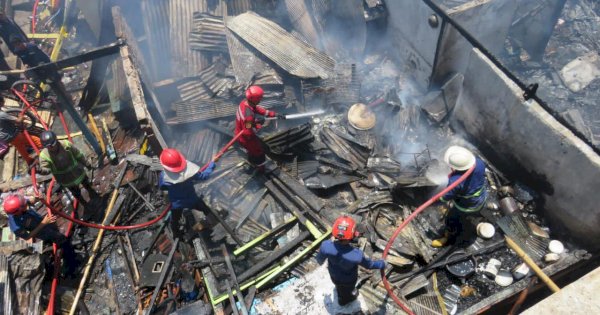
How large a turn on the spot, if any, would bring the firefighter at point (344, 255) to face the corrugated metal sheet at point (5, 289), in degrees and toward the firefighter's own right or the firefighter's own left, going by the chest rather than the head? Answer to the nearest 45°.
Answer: approximately 90° to the firefighter's own left

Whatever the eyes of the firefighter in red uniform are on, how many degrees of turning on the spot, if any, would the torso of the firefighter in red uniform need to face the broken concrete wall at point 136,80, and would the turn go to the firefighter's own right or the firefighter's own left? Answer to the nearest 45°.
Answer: approximately 135° to the firefighter's own left

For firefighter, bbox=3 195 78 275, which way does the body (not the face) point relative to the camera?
to the viewer's right

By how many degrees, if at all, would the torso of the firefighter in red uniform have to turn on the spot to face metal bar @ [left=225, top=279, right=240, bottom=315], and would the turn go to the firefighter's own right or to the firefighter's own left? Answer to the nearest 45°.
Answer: approximately 90° to the firefighter's own right

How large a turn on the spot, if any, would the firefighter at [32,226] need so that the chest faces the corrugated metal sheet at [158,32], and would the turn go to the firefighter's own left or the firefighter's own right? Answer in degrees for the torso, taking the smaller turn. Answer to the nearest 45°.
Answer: approximately 45° to the firefighter's own left

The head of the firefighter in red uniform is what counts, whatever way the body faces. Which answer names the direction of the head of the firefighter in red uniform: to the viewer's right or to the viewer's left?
to the viewer's right

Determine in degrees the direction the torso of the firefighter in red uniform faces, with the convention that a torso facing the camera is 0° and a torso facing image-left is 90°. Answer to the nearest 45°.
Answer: approximately 270°

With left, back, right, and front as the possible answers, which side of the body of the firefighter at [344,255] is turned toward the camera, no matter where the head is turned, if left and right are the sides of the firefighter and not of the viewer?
back

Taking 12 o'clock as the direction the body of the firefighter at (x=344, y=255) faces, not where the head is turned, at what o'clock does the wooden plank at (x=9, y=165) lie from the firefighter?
The wooden plank is roughly at 10 o'clock from the firefighter.

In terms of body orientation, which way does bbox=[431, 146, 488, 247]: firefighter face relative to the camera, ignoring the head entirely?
to the viewer's left

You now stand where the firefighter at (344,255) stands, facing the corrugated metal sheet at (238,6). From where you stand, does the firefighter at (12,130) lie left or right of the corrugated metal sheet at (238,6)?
left
